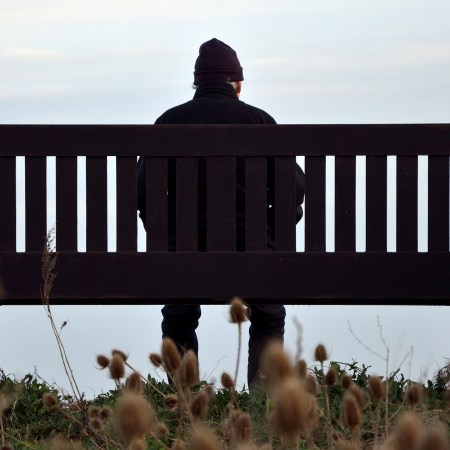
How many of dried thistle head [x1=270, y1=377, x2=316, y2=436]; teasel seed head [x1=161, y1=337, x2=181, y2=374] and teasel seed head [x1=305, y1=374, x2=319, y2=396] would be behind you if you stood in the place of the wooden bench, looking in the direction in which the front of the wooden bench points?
3

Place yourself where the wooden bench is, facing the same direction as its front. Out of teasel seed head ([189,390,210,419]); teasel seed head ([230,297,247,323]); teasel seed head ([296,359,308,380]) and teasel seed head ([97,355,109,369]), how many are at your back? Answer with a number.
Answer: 4

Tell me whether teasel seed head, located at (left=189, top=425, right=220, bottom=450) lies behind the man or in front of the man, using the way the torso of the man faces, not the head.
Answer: behind

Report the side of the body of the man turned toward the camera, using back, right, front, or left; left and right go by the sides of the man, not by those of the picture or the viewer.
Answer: back

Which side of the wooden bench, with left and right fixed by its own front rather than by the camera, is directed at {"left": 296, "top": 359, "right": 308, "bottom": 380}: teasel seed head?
back

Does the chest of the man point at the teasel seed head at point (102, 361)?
no

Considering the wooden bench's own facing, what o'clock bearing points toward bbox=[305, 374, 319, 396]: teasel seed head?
The teasel seed head is roughly at 6 o'clock from the wooden bench.

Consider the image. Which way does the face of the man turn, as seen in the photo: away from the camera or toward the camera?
away from the camera

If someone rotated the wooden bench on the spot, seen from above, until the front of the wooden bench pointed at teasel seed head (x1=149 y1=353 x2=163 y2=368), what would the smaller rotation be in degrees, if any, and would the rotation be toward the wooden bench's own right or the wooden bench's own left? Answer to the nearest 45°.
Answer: approximately 180°

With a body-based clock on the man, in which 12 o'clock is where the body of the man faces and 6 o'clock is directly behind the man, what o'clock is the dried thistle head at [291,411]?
The dried thistle head is roughly at 6 o'clock from the man.

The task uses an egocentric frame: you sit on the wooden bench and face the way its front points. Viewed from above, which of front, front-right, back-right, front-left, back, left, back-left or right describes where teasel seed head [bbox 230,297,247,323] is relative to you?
back

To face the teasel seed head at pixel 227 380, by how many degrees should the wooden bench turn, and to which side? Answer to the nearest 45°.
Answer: approximately 180°

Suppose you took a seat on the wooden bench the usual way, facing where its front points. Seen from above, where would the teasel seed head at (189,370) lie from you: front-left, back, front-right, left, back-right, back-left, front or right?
back

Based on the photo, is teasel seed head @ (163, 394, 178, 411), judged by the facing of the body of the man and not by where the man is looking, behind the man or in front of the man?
behind

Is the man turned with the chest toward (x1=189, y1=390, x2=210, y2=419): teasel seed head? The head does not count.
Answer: no

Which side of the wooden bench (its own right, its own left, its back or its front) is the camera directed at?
back

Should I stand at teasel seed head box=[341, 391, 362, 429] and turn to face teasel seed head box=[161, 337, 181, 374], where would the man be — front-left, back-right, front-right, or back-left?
front-right
